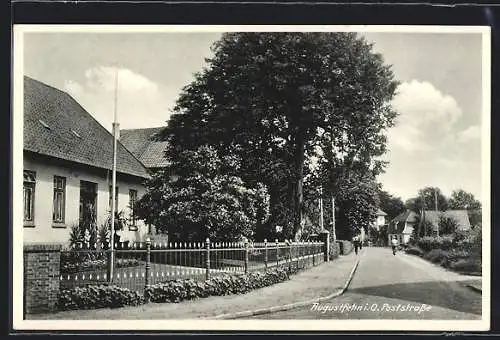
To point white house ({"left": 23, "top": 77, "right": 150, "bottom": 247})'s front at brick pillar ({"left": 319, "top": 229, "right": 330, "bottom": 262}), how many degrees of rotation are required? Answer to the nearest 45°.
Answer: approximately 90° to its left

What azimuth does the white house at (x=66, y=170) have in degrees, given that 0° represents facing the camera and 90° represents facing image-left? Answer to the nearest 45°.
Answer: approximately 315°

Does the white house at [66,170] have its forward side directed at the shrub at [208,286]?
yes
